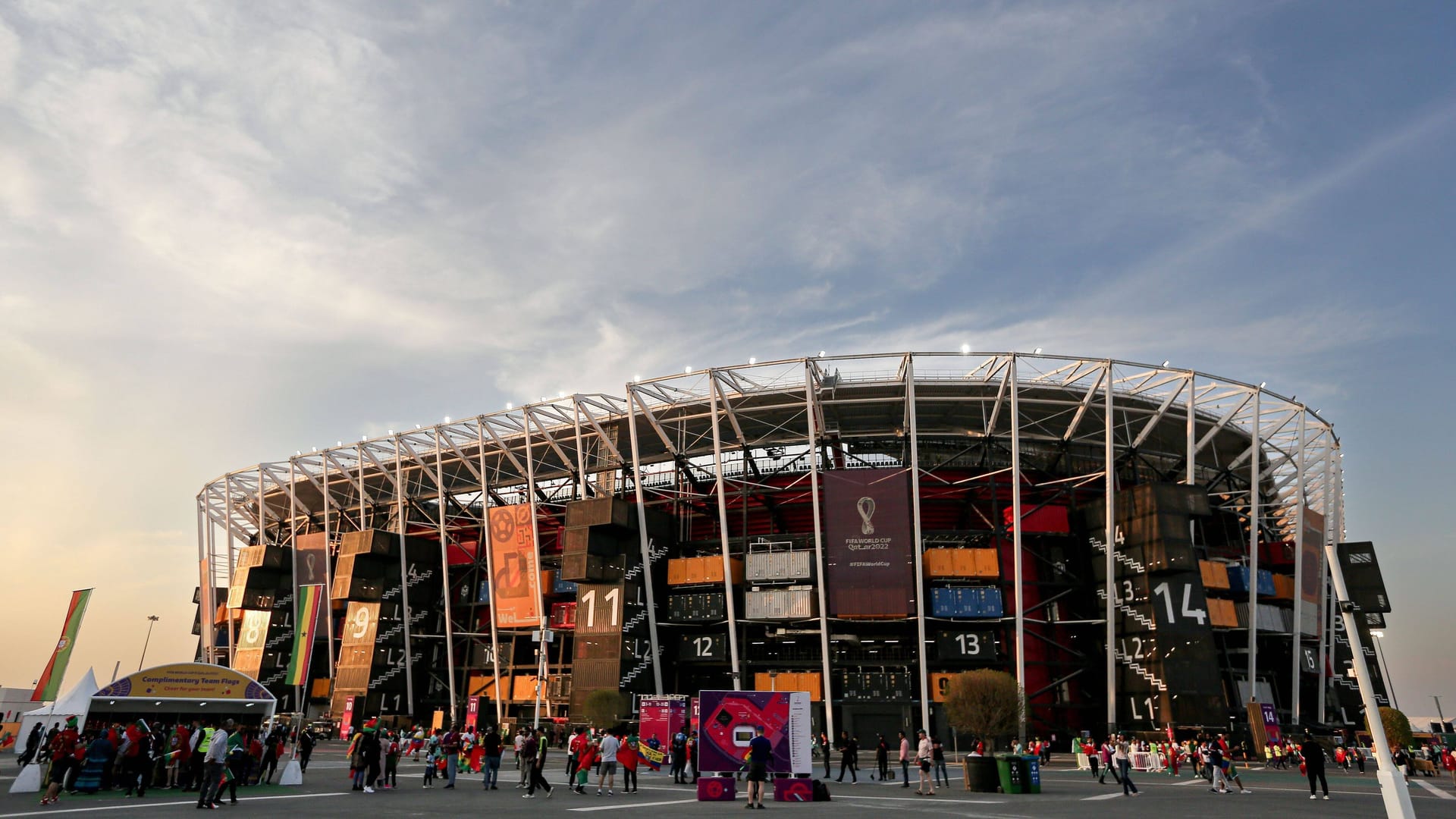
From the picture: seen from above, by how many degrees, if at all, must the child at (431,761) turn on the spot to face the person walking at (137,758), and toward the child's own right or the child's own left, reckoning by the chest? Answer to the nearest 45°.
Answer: approximately 135° to the child's own left

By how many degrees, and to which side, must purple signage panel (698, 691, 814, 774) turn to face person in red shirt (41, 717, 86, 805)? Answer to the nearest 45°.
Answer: approximately 90° to its right

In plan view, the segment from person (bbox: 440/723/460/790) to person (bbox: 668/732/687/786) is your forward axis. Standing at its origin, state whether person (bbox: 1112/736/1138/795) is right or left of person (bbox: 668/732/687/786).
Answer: right

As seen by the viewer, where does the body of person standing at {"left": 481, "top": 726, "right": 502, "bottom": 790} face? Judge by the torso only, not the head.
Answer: away from the camera

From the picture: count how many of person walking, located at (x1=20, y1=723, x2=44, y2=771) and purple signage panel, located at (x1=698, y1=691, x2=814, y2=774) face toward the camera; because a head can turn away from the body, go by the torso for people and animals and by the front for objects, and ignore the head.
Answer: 1

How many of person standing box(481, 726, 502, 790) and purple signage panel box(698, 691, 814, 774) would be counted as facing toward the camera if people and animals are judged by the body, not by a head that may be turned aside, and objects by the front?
1

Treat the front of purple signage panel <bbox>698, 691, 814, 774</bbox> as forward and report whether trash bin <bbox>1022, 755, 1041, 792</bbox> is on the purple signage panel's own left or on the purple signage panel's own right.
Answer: on the purple signage panel's own left

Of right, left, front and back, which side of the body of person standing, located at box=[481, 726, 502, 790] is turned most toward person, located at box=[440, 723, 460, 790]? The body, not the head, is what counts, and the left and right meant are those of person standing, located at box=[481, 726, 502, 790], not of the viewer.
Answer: left
